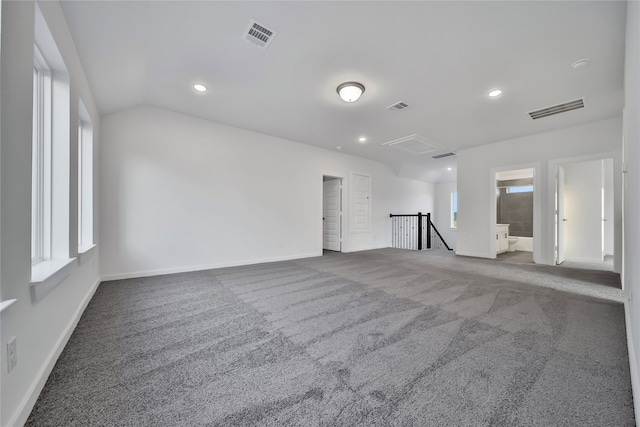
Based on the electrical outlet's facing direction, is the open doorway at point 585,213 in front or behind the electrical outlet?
in front

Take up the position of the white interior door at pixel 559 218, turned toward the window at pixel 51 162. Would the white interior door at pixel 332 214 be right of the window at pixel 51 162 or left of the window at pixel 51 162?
right

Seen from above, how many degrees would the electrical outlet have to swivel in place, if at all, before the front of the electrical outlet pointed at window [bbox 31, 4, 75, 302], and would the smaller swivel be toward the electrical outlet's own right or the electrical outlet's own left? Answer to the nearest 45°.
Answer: approximately 135° to the electrical outlet's own left

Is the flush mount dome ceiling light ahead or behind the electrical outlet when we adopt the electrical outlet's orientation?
ahead

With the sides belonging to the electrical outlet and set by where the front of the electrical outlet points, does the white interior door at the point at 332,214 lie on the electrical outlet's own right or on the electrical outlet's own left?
on the electrical outlet's own left

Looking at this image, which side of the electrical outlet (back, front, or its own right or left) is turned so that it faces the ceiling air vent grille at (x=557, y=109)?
front

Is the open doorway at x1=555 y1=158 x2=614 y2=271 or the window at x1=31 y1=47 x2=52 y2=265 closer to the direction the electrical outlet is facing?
the open doorway

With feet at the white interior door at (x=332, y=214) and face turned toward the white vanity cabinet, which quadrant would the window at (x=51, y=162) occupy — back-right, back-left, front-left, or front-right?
back-right

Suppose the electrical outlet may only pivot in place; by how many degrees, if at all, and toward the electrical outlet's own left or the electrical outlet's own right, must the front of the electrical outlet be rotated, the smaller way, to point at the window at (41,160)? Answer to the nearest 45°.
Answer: approximately 135° to the electrical outlet's own left

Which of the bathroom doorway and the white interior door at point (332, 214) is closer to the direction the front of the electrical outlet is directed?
the bathroom doorway

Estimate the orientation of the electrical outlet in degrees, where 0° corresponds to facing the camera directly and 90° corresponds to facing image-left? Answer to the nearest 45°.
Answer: approximately 315°

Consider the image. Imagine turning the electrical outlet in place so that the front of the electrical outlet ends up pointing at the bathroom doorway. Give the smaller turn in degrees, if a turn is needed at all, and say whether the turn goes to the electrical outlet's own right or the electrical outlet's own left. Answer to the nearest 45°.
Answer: approximately 45° to the electrical outlet's own left

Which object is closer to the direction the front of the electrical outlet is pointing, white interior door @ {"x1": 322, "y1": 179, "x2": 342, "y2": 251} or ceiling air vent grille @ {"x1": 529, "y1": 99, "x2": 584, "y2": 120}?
the ceiling air vent grille
